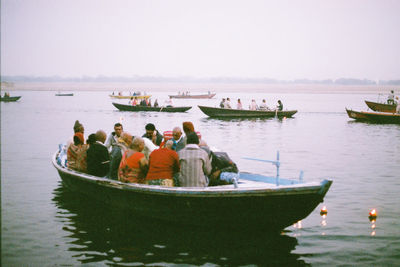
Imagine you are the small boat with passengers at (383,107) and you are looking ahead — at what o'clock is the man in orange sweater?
The man in orange sweater is roughly at 9 o'clock from the small boat with passengers.

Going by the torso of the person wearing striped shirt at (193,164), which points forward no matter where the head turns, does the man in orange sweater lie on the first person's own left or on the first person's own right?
on the first person's own left

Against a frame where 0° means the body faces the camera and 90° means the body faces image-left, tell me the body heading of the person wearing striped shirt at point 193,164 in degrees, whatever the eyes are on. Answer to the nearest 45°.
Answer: approximately 180°

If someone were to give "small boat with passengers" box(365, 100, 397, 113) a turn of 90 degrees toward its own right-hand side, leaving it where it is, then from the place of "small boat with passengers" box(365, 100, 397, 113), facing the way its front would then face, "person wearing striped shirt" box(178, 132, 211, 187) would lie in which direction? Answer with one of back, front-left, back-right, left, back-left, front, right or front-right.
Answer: back

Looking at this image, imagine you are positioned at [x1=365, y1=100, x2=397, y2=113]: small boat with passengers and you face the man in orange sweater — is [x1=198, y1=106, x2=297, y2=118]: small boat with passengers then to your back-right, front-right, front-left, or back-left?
front-right

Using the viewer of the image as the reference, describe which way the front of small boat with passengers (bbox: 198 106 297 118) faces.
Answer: facing to the left of the viewer

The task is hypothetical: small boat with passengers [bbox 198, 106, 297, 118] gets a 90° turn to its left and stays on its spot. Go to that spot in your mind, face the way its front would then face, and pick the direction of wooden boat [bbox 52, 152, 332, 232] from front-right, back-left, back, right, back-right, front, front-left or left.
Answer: front

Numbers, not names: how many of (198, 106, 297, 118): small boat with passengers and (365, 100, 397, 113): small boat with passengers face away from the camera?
0

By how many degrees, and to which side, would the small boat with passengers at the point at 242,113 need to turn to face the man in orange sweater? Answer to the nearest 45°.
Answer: approximately 90° to its left

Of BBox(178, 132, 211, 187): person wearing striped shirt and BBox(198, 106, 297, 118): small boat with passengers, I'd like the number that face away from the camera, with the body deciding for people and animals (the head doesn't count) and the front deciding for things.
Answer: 1

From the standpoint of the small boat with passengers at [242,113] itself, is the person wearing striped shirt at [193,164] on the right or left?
on its left

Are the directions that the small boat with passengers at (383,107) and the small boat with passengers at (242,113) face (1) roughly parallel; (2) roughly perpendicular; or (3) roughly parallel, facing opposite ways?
roughly parallel

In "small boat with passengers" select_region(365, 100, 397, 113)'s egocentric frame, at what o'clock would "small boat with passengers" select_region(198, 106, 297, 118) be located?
"small boat with passengers" select_region(198, 106, 297, 118) is roughly at 11 o'clock from "small boat with passengers" select_region(365, 100, 397, 113).

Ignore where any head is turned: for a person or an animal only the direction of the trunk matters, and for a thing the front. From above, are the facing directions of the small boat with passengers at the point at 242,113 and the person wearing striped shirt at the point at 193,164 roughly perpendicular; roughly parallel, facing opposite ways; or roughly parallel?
roughly perpendicular

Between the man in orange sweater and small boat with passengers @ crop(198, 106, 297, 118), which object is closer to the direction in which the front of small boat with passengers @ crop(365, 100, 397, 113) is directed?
the small boat with passengers

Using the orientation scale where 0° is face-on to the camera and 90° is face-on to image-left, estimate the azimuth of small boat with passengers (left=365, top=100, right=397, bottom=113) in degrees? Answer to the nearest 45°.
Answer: approximately 90°

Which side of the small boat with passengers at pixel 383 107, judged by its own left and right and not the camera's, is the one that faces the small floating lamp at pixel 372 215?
left
